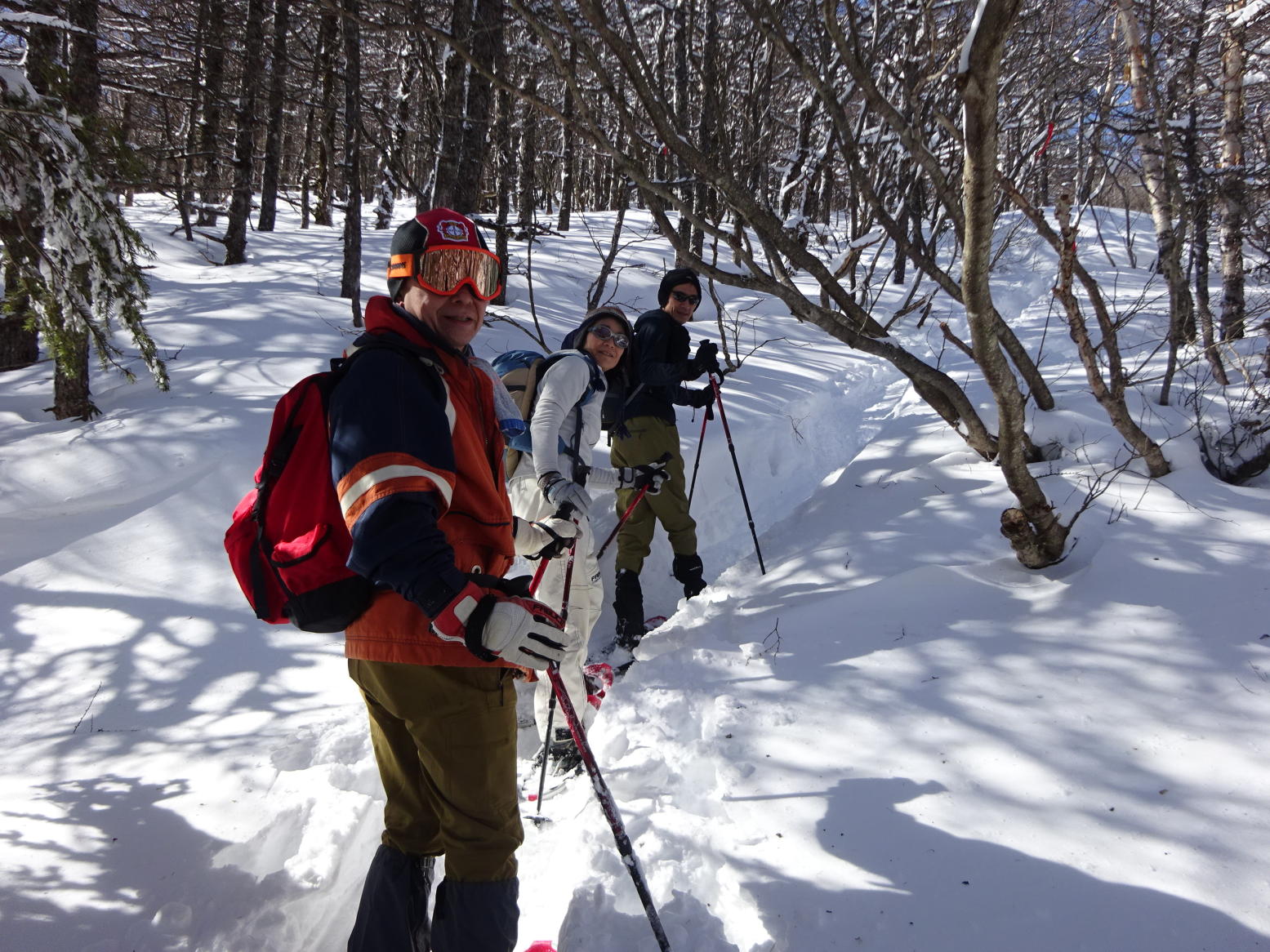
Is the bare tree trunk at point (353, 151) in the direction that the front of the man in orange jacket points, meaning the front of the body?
no

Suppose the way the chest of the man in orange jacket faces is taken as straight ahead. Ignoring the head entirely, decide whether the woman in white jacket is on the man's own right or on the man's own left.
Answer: on the man's own left

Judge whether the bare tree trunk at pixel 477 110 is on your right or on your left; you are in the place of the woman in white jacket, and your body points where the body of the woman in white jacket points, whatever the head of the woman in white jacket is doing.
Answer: on your left

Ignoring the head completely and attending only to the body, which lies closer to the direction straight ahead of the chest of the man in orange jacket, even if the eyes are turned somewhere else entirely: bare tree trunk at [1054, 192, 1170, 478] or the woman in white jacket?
the bare tree trunk

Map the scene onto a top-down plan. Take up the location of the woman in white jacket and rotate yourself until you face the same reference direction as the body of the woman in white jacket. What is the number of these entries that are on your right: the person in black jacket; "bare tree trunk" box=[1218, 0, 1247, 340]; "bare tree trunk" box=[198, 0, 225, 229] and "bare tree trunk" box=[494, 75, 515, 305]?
0

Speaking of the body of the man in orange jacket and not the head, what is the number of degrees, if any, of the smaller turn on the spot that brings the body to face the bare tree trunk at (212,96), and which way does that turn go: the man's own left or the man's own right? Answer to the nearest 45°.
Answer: approximately 135° to the man's own left

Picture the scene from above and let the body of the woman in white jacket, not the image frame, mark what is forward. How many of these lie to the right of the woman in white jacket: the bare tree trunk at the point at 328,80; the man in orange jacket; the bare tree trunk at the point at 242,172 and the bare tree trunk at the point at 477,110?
1

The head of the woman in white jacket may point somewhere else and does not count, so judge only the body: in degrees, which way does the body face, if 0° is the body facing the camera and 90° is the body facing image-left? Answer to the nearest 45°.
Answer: approximately 270°

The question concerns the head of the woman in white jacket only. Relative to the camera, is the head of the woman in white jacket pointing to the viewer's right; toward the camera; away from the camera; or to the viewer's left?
toward the camera

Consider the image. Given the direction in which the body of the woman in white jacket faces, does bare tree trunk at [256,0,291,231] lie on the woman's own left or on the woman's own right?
on the woman's own left

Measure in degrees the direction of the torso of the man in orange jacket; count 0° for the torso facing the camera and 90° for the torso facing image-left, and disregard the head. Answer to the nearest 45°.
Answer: approximately 315°

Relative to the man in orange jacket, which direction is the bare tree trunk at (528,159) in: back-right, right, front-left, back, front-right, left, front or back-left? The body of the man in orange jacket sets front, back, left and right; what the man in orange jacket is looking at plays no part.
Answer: back-left

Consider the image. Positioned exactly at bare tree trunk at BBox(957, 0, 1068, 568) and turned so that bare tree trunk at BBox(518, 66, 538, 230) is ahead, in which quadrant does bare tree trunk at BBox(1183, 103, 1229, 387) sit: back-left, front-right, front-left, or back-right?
front-right

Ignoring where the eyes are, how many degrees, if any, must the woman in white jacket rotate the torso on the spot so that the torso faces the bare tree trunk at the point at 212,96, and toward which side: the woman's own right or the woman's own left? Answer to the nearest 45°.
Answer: approximately 135° to the woman's own left

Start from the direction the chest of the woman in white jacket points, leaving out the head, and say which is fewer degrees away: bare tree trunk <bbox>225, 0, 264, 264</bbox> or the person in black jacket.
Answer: the person in black jacket

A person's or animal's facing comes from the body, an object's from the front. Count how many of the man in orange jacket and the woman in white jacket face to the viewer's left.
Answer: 0
